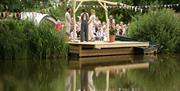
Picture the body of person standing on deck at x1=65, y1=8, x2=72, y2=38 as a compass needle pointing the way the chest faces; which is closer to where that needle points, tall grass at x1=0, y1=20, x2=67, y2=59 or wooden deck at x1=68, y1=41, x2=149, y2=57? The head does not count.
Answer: the wooden deck

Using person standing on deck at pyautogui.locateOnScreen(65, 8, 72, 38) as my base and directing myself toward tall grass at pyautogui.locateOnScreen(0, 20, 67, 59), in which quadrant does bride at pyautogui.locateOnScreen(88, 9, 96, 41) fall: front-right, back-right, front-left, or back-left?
back-left

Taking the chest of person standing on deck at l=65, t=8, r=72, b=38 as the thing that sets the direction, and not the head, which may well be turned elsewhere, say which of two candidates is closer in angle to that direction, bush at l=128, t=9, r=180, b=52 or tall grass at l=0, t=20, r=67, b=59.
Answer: the bush

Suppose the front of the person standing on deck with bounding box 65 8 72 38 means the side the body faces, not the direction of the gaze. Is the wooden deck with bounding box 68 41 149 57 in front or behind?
in front

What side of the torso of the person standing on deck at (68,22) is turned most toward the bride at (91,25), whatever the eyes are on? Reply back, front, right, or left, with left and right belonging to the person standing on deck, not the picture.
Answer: front

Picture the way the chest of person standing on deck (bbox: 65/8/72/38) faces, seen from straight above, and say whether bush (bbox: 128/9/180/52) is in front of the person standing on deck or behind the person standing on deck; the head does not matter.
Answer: in front

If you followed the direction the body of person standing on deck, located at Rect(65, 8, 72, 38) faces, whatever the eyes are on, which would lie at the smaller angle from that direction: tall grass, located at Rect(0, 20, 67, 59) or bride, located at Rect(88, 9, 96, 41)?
the bride

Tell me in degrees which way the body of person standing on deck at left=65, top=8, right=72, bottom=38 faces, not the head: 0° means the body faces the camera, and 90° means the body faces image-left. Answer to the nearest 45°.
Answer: approximately 270°
